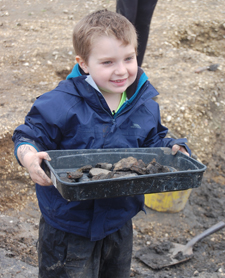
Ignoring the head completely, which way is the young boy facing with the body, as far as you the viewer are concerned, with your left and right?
facing the viewer and to the right of the viewer

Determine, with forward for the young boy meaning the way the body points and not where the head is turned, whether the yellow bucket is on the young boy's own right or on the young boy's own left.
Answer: on the young boy's own left
